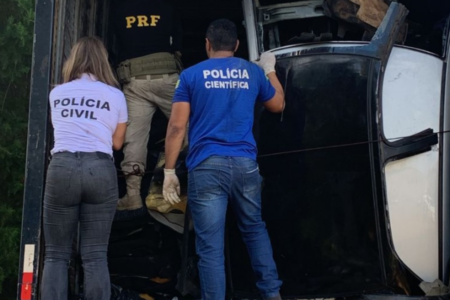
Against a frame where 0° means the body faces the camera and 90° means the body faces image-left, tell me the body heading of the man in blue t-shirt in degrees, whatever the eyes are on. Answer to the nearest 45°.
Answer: approximately 180°

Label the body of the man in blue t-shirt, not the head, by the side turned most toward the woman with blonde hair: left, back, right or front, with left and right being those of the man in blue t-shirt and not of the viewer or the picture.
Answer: left

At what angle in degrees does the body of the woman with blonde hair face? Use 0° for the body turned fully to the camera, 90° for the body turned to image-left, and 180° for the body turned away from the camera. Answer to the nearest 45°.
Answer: approximately 180°

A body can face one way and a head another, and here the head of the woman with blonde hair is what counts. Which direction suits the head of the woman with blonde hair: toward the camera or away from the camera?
away from the camera

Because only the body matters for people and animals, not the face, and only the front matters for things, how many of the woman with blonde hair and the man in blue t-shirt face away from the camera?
2

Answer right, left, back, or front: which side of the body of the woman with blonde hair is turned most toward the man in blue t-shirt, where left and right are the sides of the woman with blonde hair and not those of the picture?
right
